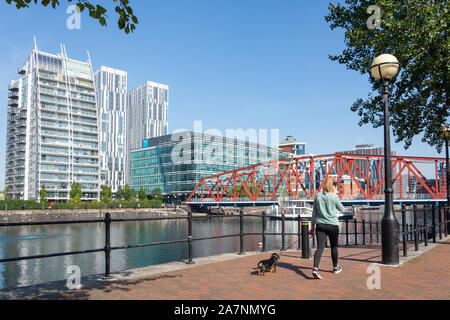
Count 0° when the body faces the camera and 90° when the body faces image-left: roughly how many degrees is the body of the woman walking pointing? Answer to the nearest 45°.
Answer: approximately 225°
